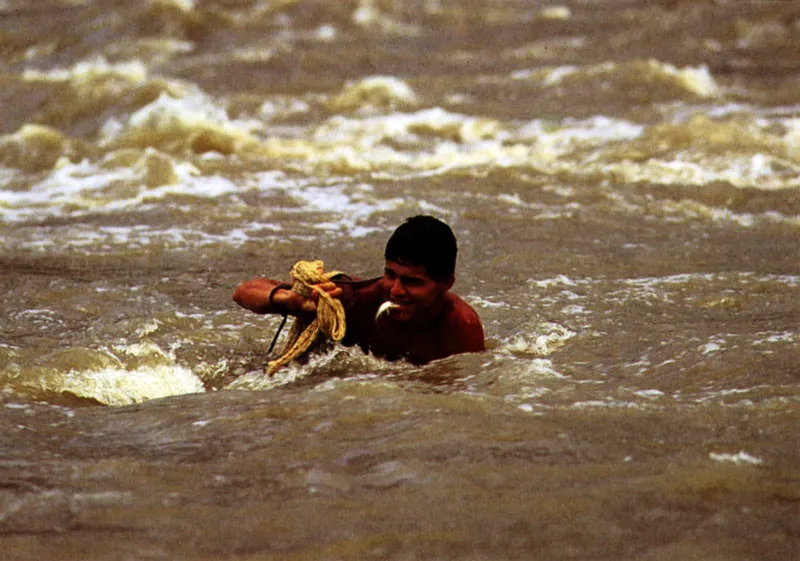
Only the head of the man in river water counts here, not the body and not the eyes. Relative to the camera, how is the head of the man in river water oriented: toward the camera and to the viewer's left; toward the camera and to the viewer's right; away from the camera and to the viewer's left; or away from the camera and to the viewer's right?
toward the camera and to the viewer's left

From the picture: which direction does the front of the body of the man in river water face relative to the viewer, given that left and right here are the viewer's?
facing the viewer and to the left of the viewer
